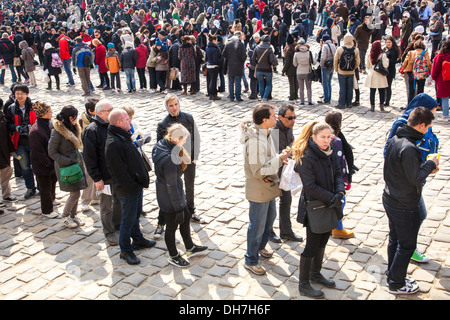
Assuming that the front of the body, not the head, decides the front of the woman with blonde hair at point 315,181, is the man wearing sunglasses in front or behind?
behind

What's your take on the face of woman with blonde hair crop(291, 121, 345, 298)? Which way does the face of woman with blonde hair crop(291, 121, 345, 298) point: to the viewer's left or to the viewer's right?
to the viewer's right

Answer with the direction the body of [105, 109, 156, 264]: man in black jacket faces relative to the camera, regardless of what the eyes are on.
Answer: to the viewer's right
